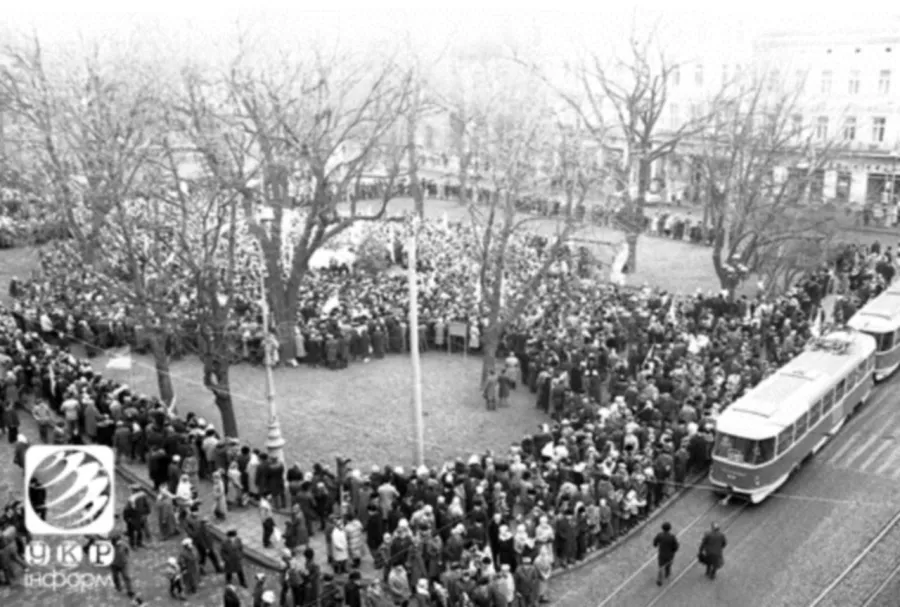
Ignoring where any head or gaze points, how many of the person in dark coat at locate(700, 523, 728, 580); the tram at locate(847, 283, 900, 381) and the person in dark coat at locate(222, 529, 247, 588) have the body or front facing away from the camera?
2

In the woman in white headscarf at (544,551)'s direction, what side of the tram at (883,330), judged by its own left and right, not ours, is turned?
front

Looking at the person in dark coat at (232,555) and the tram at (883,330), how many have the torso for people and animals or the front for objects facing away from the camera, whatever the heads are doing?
1

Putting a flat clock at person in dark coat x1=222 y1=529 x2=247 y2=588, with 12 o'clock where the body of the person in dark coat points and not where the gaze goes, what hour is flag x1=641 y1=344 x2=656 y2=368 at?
The flag is roughly at 2 o'clock from the person in dark coat.

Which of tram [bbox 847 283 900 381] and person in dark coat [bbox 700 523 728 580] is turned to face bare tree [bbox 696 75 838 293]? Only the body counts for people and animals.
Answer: the person in dark coat

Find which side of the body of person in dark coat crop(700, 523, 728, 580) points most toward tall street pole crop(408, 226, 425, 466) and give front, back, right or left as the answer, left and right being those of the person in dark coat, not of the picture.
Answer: left

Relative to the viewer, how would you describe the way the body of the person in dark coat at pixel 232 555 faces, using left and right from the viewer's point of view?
facing away from the viewer

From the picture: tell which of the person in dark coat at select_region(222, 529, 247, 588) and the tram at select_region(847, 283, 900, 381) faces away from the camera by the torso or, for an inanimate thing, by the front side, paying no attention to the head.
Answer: the person in dark coat

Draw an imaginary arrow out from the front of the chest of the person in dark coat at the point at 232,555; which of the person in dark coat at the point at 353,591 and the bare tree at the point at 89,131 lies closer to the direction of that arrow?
the bare tree

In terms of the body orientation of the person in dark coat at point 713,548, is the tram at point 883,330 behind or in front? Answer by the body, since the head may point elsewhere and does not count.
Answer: in front

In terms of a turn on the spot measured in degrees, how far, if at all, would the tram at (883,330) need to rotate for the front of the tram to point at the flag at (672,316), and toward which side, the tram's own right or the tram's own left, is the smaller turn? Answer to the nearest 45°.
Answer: approximately 45° to the tram's own right

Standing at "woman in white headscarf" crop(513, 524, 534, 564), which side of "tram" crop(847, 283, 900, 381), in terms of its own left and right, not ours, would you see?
front

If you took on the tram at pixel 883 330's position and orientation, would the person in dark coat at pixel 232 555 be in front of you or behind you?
in front

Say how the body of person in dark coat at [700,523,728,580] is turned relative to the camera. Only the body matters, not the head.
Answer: away from the camera

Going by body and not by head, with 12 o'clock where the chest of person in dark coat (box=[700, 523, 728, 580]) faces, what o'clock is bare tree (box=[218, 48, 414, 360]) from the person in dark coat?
The bare tree is roughly at 10 o'clock from the person in dark coat.

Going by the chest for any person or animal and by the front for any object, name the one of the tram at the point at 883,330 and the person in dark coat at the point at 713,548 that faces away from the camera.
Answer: the person in dark coat
